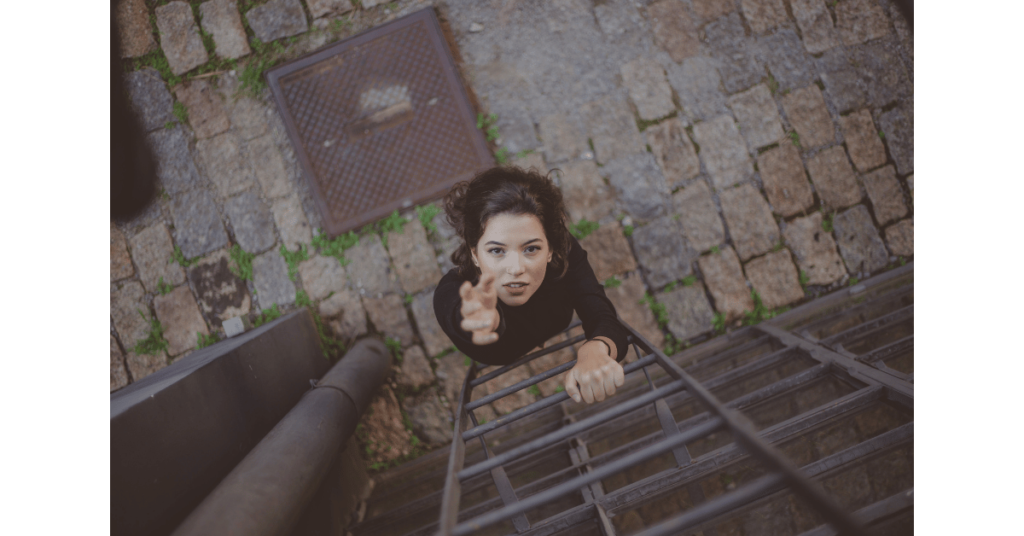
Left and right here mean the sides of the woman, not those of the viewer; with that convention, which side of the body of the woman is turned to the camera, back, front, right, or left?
front

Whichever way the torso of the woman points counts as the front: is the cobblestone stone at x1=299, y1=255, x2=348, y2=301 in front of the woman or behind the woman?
behind

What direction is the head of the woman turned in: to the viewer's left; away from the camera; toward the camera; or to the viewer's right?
toward the camera
